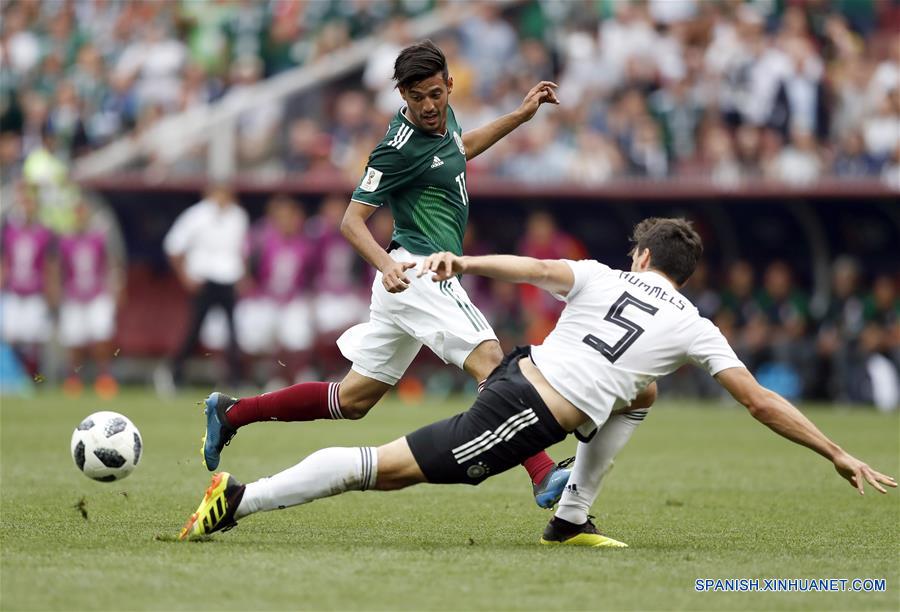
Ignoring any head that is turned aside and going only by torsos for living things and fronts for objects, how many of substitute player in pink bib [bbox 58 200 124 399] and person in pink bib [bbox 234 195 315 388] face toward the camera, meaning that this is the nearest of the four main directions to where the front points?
2

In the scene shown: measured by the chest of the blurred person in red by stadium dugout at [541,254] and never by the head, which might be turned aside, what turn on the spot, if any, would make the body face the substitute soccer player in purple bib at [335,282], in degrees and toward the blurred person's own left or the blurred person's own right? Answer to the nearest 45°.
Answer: approximately 90° to the blurred person's own right

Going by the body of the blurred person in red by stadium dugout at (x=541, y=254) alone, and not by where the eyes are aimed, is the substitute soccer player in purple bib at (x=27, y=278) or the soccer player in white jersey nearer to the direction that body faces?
the soccer player in white jersey

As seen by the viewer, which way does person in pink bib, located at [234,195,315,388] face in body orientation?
toward the camera

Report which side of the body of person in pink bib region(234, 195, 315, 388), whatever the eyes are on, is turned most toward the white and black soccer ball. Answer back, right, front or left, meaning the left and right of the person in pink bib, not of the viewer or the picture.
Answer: front

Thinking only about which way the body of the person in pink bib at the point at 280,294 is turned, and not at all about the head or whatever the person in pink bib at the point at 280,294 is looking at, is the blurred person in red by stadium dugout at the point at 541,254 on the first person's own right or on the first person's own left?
on the first person's own left

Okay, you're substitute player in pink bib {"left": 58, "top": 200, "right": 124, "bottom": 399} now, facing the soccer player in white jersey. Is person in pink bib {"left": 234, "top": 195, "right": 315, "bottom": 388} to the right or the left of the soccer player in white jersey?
left

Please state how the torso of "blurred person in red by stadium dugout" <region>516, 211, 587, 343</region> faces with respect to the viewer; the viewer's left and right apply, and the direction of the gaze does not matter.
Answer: facing the viewer

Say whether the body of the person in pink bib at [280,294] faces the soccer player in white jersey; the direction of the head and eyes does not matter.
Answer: yes

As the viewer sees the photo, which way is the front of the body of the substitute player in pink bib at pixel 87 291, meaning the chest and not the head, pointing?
toward the camera

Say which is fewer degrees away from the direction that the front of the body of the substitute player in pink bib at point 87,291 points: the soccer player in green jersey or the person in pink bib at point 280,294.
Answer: the soccer player in green jersey

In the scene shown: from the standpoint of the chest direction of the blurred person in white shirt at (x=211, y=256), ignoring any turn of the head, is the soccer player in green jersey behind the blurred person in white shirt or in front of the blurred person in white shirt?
in front

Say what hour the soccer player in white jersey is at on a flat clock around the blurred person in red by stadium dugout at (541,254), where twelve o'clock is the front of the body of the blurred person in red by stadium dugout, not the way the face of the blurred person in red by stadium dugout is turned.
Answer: The soccer player in white jersey is roughly at 12 o'clock from the blurred person in red by stadium dugout.

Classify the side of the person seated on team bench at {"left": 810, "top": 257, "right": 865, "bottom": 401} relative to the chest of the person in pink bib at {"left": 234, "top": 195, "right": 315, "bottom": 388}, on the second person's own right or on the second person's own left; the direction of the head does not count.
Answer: on the second person's own left

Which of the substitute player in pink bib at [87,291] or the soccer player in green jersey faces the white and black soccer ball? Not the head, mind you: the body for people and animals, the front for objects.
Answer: the substitute player in pink bib

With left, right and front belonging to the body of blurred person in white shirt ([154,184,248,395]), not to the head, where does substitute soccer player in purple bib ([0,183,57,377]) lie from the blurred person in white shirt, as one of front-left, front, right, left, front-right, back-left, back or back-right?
back-right

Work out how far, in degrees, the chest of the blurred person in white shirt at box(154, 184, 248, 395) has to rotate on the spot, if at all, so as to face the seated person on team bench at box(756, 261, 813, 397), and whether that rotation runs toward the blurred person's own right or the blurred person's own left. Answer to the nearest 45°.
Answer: approximately 90° to the blurred person's own left

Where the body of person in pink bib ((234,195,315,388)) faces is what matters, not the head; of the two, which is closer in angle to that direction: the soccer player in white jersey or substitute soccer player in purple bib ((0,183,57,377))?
the soccer player in white jersey
